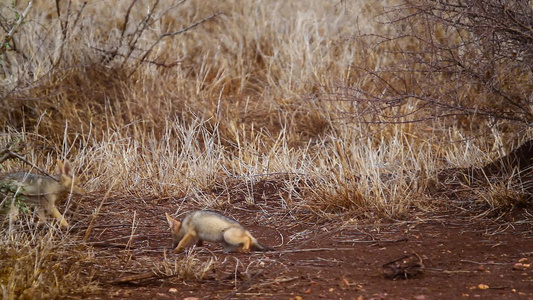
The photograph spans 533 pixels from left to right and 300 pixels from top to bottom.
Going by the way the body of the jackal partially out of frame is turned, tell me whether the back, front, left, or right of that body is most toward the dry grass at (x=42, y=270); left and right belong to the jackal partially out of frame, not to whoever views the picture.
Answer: right

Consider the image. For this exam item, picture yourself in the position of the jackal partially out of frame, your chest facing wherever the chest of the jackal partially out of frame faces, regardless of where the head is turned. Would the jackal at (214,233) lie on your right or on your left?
on your right

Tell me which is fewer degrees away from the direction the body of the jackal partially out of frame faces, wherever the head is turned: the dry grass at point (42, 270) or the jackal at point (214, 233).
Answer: the jackal

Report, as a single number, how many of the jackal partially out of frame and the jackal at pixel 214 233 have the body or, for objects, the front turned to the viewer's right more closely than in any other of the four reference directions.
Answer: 1

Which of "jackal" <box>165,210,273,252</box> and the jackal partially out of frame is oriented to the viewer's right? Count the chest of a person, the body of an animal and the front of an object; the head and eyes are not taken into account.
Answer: the jackal partially out of frame

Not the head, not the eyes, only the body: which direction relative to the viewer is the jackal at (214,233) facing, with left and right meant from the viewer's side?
facing to the left of the viewer

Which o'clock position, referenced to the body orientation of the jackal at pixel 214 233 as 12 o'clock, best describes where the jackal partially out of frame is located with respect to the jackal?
The jackal partially out of frame is roughly at 1 o'clock from the jackal.

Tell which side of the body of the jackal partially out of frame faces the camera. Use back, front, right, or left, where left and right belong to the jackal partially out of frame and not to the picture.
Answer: right

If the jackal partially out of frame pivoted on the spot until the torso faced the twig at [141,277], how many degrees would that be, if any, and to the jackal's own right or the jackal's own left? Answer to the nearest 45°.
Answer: approximately 90° to the jackal's own right

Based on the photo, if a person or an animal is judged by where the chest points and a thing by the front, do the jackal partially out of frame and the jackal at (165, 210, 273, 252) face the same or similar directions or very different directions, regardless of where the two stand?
very different directions
